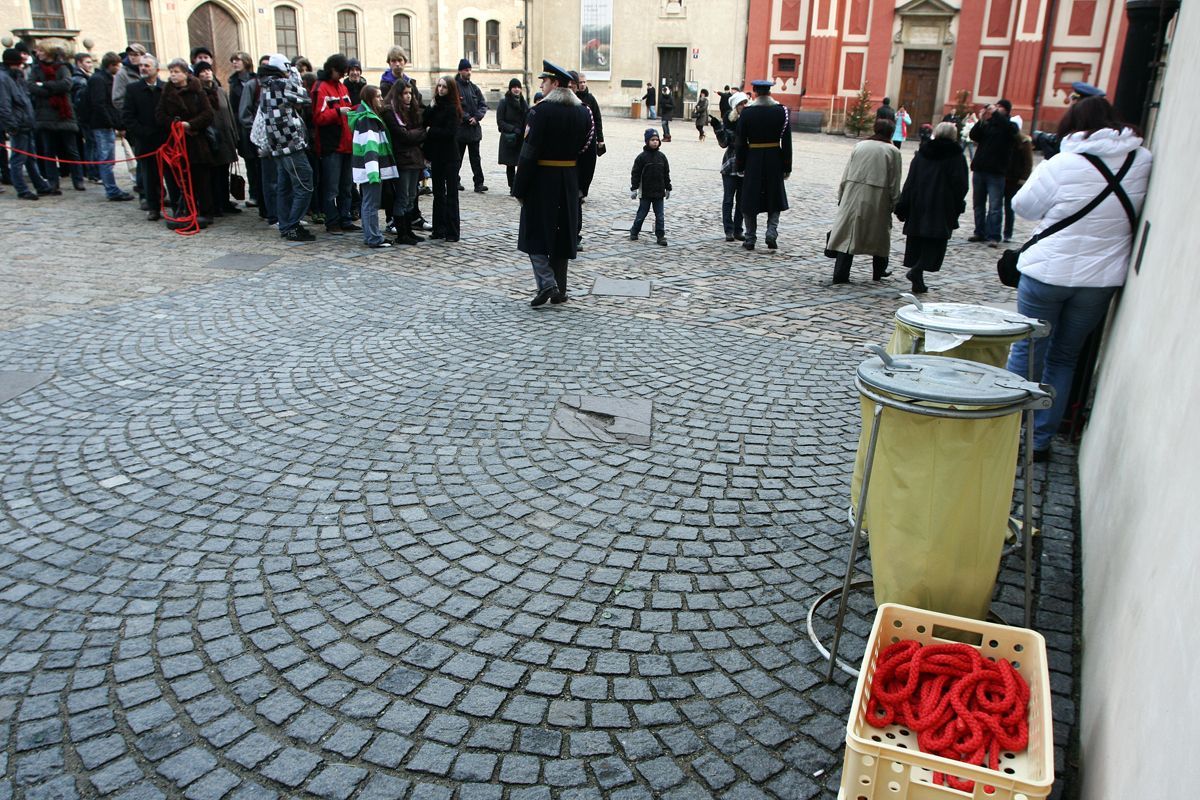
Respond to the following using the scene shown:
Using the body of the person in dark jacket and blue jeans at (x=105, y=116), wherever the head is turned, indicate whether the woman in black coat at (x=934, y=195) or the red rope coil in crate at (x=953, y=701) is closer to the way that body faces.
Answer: the woman in black coat

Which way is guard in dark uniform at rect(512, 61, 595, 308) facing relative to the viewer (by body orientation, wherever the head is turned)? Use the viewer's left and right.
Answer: facing away from the viewer and to the left of the viewer

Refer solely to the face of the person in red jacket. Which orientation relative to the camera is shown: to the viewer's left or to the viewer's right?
to the viewer's right

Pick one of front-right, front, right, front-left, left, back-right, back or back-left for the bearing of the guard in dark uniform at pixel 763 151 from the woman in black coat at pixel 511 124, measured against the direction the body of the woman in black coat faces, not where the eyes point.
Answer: front-left

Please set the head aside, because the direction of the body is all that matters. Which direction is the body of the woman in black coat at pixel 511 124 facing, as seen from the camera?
toward the camera

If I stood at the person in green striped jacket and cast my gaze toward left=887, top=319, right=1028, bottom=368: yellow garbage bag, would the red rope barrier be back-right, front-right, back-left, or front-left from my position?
back-right

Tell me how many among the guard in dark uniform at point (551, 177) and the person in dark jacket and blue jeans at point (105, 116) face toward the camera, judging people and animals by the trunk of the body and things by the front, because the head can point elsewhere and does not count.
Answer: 0

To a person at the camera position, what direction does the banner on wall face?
facing the viewer

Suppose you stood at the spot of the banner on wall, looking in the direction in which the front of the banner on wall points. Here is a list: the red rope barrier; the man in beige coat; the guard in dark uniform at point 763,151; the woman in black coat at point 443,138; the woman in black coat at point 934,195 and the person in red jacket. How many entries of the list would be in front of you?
6
